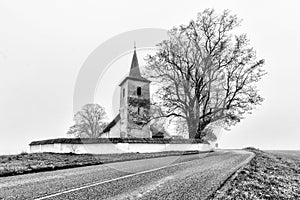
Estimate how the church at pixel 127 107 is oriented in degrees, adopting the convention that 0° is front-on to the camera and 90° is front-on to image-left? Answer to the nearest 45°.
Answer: approximately 0°

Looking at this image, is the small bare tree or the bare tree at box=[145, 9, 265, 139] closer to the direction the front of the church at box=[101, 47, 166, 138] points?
the bare tree

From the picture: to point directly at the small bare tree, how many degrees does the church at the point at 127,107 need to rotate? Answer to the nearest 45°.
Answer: approximately 135° to its right
